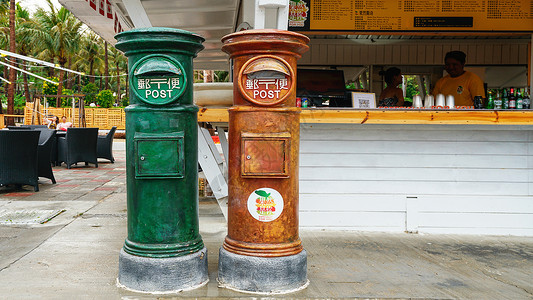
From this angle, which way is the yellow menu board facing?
toward the camera

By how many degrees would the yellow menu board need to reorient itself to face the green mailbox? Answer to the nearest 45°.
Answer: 0° — it already faces it

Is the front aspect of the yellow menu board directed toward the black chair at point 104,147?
no

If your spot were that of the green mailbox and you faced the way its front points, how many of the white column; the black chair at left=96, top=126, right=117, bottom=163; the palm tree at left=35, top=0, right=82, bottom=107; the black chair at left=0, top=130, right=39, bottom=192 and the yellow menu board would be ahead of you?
0

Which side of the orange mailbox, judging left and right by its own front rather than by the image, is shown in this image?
front

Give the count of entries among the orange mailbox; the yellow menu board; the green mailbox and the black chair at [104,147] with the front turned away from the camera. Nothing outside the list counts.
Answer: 0

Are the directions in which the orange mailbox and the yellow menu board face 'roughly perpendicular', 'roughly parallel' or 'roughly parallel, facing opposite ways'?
roughly parallel

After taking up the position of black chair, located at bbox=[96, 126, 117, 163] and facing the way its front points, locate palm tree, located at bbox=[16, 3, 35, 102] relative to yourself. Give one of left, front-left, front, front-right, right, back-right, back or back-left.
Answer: right

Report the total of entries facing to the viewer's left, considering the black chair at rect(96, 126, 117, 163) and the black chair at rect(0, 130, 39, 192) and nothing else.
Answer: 1

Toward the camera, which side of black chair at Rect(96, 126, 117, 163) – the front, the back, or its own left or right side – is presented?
left

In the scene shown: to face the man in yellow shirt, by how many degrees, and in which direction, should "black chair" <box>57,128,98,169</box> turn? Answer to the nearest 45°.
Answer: approximately 180°
